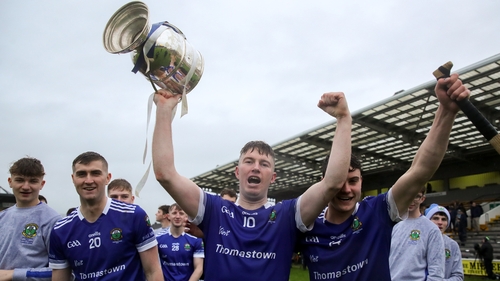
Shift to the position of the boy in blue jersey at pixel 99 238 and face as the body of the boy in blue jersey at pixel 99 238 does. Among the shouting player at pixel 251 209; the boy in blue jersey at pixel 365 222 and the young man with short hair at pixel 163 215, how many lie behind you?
1

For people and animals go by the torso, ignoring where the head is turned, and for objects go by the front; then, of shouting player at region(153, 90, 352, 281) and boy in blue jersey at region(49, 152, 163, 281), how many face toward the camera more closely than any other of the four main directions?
2

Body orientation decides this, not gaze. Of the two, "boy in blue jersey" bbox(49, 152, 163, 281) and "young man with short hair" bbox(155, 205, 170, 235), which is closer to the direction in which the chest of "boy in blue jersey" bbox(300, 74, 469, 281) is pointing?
the boy in blue jersey

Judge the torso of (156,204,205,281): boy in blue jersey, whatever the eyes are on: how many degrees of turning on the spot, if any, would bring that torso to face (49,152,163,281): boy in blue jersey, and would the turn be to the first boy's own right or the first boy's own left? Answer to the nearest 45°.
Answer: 0° — they already face them

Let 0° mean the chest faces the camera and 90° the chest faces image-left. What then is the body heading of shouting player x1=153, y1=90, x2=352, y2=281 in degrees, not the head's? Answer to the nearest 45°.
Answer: approximately 0°

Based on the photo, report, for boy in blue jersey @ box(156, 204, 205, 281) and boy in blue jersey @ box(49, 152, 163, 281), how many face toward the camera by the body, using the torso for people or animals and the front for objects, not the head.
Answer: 2

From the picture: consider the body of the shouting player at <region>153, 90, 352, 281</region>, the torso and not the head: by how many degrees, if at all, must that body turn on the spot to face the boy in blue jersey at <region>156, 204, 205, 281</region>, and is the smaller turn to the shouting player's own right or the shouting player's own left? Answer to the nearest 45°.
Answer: approximately 180°

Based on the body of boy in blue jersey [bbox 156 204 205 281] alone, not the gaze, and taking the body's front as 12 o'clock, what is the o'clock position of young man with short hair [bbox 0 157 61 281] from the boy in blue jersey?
The young man with short hair is roughly at 1 o'clock from the boy in blue jersey.

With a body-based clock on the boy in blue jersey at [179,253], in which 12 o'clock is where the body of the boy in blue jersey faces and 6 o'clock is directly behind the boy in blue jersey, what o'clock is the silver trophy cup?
The silver trophy cup is roughly at 12 o'clock from the boy in blue jersey.

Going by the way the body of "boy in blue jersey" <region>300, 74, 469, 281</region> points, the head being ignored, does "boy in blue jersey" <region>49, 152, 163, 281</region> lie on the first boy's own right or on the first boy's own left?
on the first boy's own right

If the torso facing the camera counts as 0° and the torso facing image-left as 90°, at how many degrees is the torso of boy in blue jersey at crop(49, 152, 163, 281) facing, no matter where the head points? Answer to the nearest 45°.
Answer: approximately 0°
